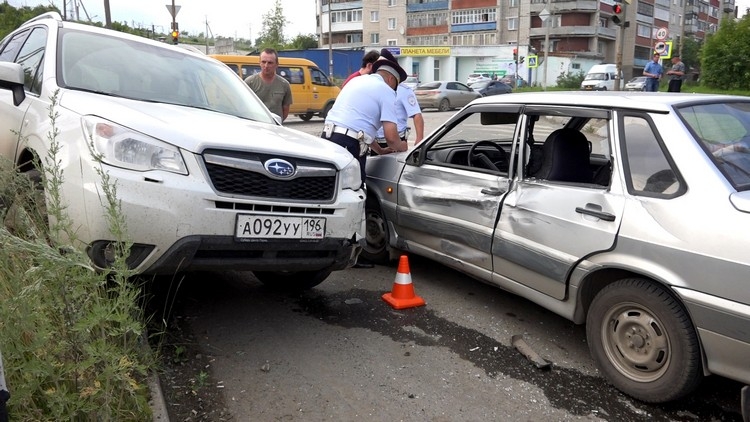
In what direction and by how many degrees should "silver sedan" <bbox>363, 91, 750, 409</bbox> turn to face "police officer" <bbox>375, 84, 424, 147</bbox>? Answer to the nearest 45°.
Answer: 0° — it already faces them

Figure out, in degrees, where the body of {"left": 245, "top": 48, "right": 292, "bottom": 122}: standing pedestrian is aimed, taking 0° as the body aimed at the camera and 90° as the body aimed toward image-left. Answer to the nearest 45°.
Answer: approximately 0°

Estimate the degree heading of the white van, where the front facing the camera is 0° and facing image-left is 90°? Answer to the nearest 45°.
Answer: approximately 45°

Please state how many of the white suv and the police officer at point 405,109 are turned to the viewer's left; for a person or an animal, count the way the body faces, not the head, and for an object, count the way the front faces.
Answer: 1

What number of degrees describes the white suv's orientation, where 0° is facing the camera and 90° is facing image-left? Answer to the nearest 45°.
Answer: approximately 315°

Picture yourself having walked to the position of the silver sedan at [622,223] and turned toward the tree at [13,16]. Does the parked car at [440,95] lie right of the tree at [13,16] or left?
right

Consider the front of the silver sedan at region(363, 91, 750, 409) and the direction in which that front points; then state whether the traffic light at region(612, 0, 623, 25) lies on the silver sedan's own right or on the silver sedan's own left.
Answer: on the silver sedan's own right

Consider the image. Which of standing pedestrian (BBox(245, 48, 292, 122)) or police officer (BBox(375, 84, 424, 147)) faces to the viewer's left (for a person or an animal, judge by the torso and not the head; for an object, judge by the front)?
the police officer

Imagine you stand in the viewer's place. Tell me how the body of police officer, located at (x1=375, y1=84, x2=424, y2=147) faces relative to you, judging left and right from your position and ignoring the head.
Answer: facing to the left of the viewer
